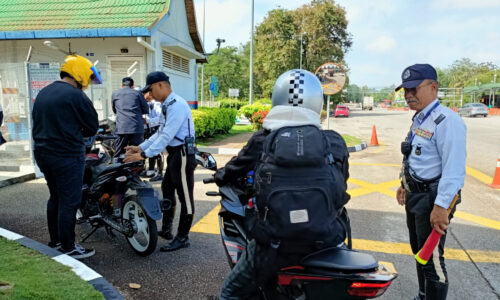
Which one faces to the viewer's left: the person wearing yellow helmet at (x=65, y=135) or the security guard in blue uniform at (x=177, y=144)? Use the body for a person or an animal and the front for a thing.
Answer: the security guard in blue uniform

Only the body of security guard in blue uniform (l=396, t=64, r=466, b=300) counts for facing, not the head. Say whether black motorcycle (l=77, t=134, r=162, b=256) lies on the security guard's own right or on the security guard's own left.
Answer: on the security guard's own right

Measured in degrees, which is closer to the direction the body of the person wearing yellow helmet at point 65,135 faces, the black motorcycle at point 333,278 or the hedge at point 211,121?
the hedge

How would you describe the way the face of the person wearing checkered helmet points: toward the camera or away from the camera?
away from the camera

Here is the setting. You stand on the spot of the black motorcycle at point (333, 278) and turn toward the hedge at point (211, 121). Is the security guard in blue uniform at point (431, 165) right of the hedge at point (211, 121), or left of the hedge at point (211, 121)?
right

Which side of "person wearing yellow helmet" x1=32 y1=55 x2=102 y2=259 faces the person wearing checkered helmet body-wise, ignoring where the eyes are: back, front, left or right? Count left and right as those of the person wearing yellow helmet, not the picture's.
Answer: right

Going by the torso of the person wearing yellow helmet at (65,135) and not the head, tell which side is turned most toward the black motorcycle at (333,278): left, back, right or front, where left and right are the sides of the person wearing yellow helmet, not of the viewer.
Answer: right

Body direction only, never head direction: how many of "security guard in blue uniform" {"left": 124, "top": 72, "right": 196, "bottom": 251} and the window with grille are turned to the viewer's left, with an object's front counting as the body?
1

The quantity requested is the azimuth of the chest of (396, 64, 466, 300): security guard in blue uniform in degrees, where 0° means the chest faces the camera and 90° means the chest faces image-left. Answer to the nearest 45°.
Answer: approximately 45°

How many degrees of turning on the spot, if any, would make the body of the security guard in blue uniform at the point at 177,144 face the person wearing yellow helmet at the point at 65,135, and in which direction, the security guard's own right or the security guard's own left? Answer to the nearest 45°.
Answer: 0° — they already face them

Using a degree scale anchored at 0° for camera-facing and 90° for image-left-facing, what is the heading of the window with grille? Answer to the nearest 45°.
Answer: approximately 315°

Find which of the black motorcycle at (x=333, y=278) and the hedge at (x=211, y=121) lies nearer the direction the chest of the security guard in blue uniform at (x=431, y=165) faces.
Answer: the black motorcycle
